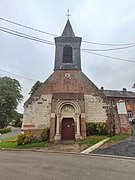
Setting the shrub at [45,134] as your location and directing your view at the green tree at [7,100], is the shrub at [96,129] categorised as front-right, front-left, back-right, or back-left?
back-right

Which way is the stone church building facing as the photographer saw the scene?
facing the viewer

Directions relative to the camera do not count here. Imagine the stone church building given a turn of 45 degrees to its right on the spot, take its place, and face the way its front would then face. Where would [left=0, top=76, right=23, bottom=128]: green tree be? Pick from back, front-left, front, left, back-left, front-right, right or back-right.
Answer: right

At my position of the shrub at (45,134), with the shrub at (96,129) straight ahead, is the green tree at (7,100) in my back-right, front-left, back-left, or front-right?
back-left

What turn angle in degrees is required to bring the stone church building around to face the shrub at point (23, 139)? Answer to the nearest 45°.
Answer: approximately 45° to its right
